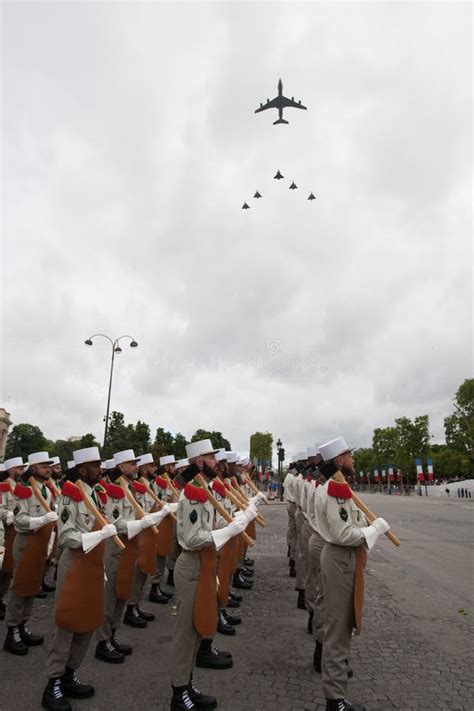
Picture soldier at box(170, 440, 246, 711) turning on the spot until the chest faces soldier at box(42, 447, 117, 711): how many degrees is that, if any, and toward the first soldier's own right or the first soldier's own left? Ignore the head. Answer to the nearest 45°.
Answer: approximately 180°

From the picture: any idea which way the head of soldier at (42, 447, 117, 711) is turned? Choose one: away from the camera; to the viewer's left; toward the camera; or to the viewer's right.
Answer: to the viewer's right

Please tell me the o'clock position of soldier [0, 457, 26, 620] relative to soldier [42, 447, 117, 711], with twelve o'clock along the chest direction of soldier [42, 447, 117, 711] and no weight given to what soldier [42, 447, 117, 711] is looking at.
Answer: soldier [0, 457, 26, 620] is roughly at 7 o'clock from soldier [42, 447, 117, 711].

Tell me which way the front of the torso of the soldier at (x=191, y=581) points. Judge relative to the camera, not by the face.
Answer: to the viewer's right
